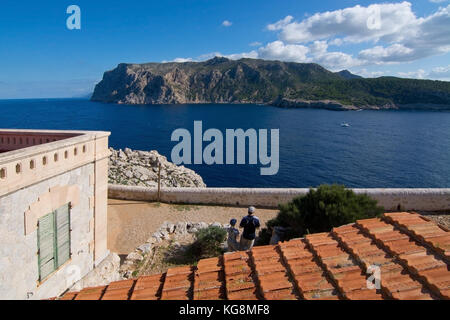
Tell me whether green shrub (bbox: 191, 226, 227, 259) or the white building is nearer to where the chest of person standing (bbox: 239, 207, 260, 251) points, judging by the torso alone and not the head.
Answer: the green shrub

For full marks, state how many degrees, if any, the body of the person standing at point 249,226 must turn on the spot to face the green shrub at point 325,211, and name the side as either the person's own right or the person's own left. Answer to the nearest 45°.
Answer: approximately 45° to the person's own right

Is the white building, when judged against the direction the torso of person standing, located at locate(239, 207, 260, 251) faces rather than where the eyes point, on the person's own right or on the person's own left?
on the person's own left

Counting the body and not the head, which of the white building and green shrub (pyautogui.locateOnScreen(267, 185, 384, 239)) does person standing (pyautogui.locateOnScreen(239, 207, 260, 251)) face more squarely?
the green shrub

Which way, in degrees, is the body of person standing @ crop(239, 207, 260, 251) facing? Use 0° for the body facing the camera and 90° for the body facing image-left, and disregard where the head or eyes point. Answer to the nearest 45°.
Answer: approximately 180°

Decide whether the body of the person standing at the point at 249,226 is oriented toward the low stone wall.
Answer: yes
